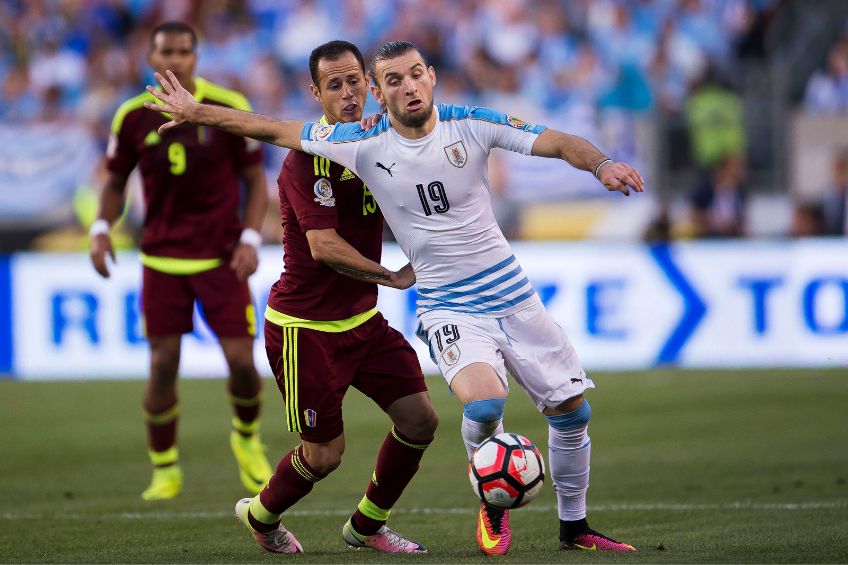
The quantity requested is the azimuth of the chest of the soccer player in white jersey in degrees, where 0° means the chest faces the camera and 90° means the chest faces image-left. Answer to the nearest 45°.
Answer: approximately 0°

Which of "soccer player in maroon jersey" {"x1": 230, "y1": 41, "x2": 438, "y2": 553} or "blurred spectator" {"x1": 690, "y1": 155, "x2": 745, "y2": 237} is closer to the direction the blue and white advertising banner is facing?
the soccer player in maroon jersey

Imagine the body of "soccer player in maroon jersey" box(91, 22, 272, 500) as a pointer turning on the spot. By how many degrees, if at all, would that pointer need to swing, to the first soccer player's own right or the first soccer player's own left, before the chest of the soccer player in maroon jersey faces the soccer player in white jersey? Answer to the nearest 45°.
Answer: approximately 45° to the first soccer player's own left

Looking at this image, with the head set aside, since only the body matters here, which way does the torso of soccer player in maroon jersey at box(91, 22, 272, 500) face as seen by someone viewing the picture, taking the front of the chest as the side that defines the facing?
toward the camera

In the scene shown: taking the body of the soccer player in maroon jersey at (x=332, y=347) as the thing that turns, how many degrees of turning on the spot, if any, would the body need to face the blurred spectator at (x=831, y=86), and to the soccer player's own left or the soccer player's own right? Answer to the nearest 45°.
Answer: approximately 90° to the soccer player's own left

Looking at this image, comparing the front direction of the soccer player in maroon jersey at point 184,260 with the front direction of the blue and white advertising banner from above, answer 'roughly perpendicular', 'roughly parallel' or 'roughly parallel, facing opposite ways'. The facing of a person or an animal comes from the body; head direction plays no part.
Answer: roughly parallel

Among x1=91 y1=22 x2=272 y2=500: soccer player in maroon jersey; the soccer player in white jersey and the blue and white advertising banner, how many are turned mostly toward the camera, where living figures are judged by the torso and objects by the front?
3

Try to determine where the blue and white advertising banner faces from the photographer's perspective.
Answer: facing the viewer

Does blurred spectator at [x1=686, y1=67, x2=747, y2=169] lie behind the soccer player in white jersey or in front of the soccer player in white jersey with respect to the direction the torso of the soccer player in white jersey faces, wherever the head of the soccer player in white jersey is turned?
behind

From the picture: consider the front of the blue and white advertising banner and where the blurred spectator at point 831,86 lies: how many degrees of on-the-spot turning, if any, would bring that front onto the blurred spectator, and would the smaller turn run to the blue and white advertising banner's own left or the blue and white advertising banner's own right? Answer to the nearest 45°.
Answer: approximately 135° to the blue and white advertising banner's own left

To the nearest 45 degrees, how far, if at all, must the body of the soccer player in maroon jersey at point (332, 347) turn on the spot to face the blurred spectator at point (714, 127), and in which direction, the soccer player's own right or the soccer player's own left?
approximately 90° to the soccer player's own left

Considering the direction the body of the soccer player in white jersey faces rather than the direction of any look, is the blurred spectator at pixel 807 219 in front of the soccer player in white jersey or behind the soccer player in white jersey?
behind

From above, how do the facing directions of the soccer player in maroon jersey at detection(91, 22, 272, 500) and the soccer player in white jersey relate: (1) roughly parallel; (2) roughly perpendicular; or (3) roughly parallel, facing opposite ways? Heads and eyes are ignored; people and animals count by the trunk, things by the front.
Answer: roughly parallel

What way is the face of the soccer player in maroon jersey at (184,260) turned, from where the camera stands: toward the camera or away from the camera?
toward the camera

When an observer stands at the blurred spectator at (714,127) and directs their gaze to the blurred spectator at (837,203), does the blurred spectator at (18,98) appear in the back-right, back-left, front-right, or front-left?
back-right
